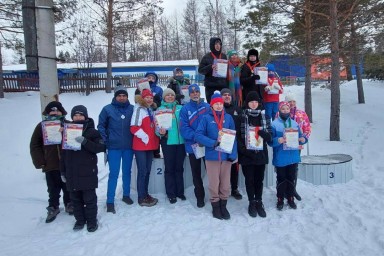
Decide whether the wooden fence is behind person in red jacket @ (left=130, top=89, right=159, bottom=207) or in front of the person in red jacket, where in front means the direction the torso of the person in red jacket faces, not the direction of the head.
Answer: behind

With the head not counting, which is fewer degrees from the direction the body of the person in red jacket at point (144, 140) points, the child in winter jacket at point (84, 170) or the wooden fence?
the child in winter jacket

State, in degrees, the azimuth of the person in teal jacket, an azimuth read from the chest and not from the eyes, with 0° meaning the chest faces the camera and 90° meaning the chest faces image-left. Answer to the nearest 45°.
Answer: approximately 0°

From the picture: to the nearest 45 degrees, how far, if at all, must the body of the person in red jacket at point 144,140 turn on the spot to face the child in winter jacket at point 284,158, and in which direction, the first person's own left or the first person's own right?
approximately 45° to the first person's own left

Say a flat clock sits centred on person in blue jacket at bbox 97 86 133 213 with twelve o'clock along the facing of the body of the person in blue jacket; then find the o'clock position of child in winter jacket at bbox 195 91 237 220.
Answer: The child in winter jacket is roughly at 10 o'clock from the person in blue jacket.

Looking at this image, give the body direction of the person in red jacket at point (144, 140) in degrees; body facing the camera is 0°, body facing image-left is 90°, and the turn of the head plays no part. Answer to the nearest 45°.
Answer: approximately 315°

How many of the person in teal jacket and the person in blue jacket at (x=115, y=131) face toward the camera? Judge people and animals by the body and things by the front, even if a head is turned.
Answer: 2

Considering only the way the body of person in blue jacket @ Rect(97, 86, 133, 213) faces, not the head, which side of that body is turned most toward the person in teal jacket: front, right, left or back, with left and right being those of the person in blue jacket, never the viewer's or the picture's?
left
